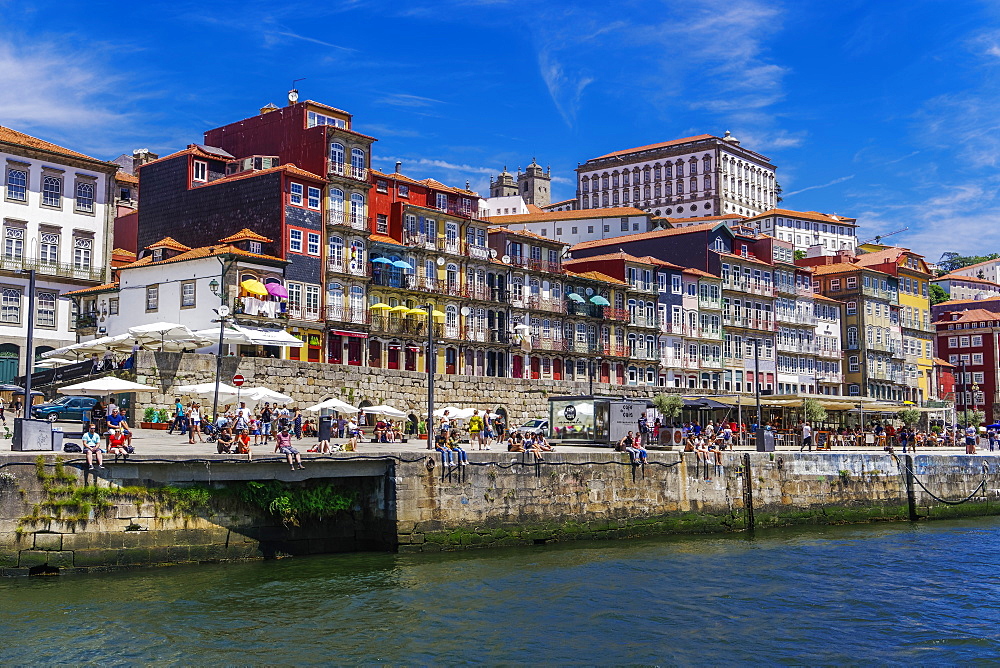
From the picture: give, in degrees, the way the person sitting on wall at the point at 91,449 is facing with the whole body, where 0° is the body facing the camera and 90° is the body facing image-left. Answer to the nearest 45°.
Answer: approximately 0°

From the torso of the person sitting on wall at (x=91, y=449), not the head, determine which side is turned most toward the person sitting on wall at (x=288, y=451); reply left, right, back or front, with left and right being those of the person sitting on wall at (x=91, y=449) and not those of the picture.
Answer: left

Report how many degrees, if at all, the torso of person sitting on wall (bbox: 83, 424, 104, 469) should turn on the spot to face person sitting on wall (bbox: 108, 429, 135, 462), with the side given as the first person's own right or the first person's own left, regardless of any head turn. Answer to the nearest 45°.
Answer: approximately 135° to the first person's own left

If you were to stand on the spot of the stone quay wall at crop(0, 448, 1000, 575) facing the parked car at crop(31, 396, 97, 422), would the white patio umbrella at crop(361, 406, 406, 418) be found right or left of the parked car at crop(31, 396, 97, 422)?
right

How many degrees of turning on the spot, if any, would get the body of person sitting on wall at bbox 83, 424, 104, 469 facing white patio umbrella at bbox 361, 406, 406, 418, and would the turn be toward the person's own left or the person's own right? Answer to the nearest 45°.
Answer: approximately 135° to the person's own left

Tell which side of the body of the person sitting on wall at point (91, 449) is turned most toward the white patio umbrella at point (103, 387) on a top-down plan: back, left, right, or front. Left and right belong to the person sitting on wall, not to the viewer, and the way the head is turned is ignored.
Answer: back

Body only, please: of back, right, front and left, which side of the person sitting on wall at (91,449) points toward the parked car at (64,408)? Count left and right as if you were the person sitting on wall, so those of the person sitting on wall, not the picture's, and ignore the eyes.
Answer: back

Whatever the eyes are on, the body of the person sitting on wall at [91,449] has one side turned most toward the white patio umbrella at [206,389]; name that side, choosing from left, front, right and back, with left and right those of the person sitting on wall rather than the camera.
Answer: back

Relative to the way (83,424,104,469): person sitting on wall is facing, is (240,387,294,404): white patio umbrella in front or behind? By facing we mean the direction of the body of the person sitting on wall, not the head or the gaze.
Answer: behind
